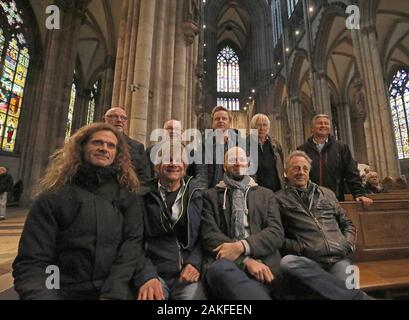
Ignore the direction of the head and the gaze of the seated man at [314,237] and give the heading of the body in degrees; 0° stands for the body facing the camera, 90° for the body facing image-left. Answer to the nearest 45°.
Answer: approximately 0°

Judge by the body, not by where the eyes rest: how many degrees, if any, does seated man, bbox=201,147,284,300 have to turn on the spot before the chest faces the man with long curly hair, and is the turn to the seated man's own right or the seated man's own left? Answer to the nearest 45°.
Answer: approximately 45° to the seated man's own right

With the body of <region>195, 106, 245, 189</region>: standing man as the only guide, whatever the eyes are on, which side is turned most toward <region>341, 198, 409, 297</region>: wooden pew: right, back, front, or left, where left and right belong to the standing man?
left

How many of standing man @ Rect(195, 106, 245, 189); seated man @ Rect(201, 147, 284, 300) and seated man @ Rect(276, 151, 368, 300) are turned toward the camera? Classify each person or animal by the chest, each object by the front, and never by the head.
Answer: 3

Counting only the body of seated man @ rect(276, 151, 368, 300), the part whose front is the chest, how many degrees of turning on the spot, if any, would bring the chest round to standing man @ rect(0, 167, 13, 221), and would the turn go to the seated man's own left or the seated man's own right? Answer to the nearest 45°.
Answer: approximately 90° to the seated man's own right

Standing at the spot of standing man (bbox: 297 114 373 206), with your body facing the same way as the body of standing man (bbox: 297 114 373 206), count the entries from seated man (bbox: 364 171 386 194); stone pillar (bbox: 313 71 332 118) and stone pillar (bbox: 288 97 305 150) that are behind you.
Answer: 3

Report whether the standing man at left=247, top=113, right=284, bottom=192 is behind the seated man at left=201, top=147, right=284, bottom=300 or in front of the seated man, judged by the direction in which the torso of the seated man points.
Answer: behind
